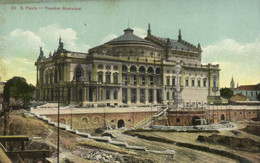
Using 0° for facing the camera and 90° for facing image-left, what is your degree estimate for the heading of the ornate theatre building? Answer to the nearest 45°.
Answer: approximately 45°

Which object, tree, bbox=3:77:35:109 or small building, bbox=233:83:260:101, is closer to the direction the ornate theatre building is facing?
the tree

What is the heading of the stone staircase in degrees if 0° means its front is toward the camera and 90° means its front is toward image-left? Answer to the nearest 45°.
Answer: approximately 45°

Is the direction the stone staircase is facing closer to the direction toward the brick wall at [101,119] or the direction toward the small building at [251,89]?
the brick wall

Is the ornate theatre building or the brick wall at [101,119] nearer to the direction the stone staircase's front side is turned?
the brick wall

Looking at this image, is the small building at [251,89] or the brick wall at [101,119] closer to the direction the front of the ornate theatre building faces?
the brick wall
